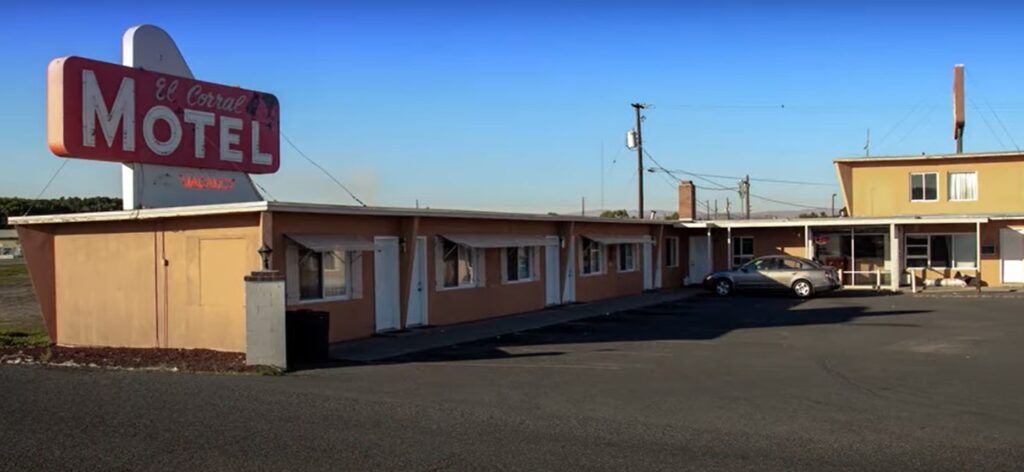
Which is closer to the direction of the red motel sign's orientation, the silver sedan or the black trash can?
the black trash can

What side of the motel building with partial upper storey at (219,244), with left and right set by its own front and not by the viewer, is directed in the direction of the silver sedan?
left

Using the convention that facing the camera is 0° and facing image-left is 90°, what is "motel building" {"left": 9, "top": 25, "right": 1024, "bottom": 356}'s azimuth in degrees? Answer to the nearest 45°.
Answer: approximately 315°

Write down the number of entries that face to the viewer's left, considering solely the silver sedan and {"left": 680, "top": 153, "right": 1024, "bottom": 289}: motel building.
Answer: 1

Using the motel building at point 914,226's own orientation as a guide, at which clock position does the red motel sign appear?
The red motel sign is roughly at 1 o'clock from the motel building.

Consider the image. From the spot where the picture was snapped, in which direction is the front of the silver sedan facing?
facing to the left of the viewer
